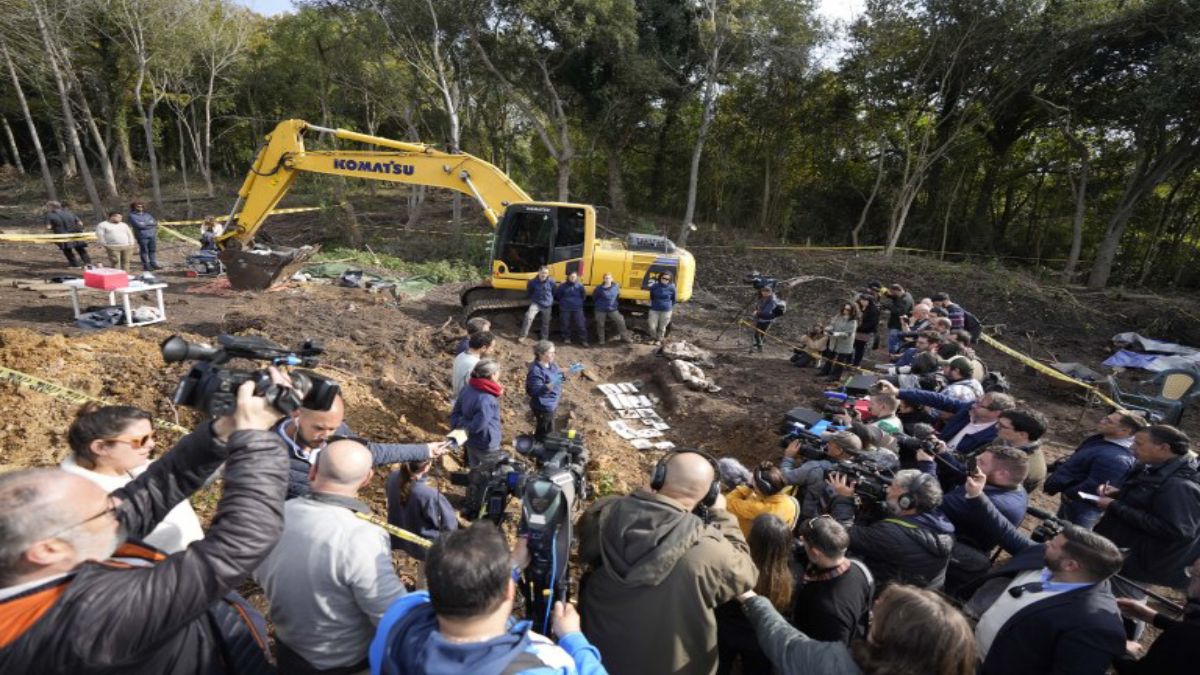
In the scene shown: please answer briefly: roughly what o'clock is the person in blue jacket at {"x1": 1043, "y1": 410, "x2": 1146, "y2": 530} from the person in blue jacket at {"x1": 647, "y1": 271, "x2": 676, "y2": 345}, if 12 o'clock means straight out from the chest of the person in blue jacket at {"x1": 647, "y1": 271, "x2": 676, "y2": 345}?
the person in blue jacket at {"x1": 1043, "y1": 410, "x2": 1146, "y2": 530} is roughly at 11 o'clock from the person in blue jacket at {"x1": 647, "y1": 271, "x2": 676, "y2": 345}.

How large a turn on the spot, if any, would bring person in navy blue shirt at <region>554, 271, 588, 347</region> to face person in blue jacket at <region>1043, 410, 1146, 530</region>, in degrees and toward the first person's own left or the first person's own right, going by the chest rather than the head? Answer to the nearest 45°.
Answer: approximately 45° to the first person's own left

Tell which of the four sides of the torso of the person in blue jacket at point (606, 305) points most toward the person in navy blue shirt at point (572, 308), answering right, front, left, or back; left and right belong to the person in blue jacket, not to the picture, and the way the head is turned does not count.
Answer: right

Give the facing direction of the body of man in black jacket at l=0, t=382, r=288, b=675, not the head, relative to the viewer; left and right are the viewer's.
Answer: facing away from the viewer and to the right of the viewer

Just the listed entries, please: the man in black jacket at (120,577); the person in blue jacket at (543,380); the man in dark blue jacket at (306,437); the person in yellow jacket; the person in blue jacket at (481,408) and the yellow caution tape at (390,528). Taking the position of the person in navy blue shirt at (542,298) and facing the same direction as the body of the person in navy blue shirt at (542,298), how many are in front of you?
6

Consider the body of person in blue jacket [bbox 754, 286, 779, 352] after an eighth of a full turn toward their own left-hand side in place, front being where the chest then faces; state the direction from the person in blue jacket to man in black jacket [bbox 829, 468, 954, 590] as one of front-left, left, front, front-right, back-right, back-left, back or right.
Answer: front

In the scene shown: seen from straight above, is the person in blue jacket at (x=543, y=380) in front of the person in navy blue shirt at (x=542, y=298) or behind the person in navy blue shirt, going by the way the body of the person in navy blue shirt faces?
in front

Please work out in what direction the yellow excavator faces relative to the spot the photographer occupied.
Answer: facing to the left of the viewer

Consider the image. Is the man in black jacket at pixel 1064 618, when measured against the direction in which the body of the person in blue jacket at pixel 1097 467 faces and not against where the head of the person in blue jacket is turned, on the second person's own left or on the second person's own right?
on the second person's own left

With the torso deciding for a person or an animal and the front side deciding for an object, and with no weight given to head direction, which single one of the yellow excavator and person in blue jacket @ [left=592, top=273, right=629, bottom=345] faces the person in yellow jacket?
the person in blue jacket

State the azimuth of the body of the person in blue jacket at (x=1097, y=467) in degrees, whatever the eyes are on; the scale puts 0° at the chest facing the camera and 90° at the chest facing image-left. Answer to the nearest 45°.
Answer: approximately 90°

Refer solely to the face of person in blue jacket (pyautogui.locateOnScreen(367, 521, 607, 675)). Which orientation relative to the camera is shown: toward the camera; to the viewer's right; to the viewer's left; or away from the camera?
away from the camera

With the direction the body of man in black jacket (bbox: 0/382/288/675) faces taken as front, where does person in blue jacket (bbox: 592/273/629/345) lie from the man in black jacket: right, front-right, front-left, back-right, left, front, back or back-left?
front

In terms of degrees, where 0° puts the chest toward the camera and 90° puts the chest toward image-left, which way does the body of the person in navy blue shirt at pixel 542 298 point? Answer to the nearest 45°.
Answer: approximately 0°

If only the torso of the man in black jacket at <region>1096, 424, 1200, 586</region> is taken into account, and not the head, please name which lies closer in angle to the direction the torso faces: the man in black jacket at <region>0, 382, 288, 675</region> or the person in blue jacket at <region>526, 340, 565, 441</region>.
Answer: the person in blue jacket

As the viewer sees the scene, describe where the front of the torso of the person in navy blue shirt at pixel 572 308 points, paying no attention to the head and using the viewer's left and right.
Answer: facing the viewer

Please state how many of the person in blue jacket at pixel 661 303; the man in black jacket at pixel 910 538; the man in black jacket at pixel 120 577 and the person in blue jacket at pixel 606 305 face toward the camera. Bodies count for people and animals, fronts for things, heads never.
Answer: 2
